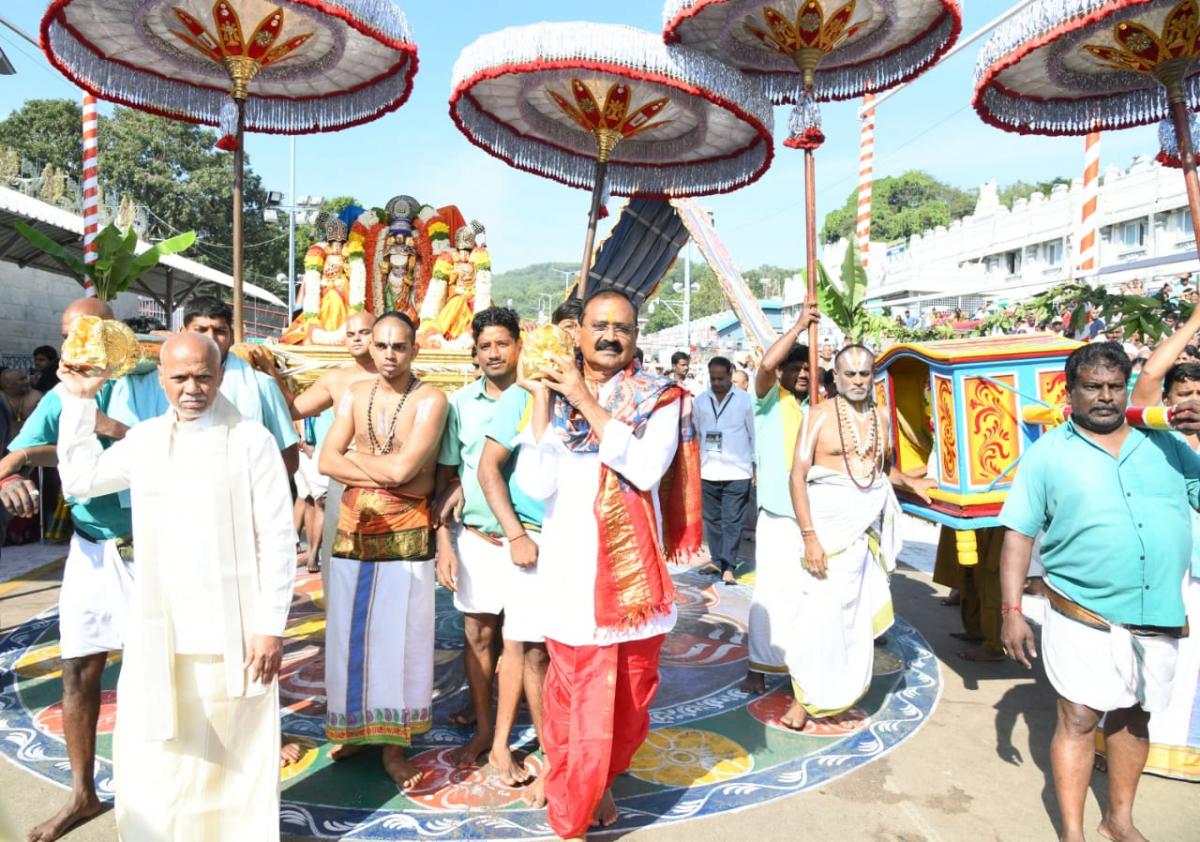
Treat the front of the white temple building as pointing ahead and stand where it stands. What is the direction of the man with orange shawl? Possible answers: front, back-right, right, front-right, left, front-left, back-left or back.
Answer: front-left

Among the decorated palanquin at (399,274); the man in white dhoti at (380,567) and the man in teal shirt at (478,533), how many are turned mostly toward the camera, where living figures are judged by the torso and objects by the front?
3

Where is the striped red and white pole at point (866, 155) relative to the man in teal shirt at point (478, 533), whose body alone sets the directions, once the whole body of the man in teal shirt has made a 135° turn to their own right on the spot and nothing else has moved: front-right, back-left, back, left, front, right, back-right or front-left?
right

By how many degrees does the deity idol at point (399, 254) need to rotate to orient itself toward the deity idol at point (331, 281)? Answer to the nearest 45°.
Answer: approximately 90° to its right

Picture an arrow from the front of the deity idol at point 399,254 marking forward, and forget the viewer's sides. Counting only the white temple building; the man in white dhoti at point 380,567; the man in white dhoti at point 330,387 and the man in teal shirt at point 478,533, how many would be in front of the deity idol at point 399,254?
3

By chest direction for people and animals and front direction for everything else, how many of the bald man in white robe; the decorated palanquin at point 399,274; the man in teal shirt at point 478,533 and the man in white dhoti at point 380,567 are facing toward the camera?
4

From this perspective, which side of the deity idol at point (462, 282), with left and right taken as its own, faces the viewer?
front

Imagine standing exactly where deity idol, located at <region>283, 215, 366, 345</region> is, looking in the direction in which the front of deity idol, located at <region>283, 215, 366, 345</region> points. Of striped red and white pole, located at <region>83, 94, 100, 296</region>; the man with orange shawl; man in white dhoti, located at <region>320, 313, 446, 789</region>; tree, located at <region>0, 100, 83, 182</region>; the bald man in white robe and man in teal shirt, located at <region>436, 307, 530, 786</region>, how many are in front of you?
4

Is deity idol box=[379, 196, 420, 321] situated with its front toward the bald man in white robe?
yes

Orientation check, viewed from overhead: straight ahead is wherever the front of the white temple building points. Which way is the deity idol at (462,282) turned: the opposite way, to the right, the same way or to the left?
to the left

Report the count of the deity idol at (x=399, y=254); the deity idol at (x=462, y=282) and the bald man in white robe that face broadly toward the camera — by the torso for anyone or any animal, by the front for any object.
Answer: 3

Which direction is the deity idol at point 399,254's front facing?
toward the camera

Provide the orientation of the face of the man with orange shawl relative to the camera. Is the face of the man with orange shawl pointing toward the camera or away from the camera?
toward the camera

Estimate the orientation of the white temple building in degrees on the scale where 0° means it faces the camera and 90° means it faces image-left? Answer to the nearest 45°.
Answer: approximately 45°
